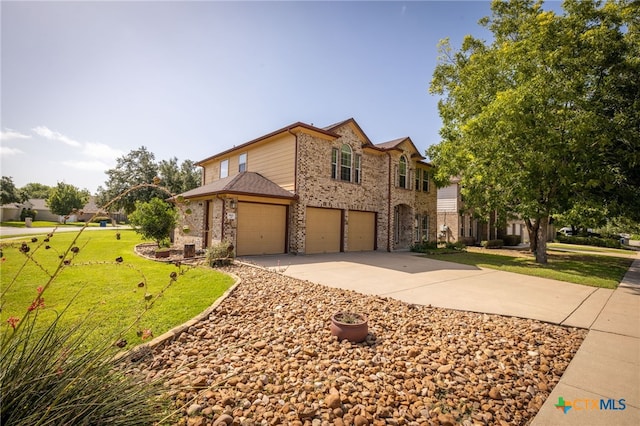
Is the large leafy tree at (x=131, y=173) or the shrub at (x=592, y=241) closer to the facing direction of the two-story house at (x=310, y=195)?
the shrub

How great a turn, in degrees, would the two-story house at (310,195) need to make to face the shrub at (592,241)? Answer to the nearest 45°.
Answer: approximately 90° to its left

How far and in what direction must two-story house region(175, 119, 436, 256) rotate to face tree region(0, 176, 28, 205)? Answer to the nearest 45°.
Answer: approximately 180°

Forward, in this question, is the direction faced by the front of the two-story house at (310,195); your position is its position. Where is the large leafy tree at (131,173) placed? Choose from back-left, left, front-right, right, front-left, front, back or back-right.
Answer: back

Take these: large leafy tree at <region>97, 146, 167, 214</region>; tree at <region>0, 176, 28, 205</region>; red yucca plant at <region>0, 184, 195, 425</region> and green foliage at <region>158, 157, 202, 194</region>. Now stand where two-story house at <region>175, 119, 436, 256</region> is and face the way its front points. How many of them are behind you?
3

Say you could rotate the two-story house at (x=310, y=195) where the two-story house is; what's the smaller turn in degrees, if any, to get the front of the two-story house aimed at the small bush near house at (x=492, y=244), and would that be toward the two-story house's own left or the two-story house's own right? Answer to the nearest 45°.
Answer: approximately 90° to the two-story house's own left

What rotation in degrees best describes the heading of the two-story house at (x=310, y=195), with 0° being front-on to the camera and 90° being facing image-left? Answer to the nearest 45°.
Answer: approximately 315°

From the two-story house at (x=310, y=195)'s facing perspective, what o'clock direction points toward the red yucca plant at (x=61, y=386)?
The red yucca plant is roughly at 2 o'clock from the two-story house.

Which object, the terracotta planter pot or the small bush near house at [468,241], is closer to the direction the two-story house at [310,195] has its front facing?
the terracotta planter pot

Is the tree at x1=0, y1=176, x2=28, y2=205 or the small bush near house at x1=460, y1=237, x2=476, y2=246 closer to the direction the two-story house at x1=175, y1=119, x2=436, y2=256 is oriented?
the small bush near house

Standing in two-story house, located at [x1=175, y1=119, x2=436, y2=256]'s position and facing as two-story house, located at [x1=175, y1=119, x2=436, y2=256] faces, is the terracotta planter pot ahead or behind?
ahead

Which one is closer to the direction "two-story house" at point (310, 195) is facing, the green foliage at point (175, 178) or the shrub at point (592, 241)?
the shrub

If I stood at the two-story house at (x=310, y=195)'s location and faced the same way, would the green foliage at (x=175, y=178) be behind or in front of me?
behind

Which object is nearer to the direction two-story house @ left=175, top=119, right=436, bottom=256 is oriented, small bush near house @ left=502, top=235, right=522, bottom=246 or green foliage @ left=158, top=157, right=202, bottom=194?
the small bush near house

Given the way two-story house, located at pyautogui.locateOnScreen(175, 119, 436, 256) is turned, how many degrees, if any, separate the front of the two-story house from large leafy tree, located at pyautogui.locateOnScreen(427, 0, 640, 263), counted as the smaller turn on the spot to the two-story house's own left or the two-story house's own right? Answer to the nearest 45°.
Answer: approximately 45° to the two-story house's own left

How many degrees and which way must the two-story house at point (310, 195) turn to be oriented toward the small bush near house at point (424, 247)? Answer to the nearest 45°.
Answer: approximately 45° to its left
